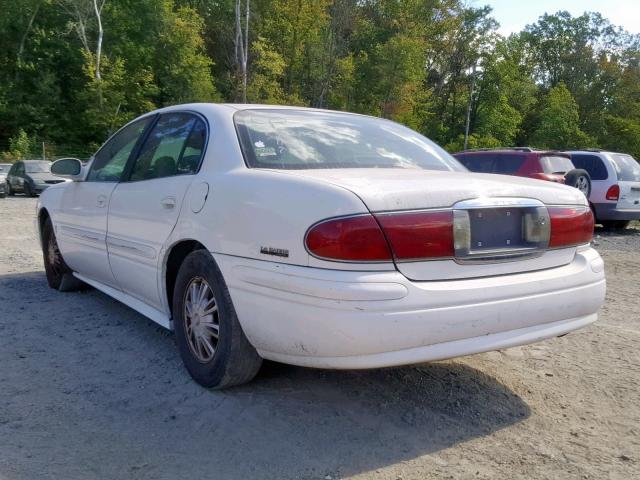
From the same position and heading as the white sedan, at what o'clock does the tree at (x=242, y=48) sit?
The tree is roughly at 1 o'clock from the white sedan.

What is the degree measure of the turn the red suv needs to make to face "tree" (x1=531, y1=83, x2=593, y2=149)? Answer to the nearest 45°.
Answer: approximately 45° to its right

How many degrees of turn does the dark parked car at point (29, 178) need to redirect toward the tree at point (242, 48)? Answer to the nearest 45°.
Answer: approximately 90° to its left

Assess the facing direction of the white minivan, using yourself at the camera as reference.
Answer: facing away from the viewer and to the left of the viewer

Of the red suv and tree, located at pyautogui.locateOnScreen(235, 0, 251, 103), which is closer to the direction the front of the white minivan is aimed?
the tree

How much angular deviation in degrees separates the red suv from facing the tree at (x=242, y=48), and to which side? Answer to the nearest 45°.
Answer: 0° — it already faces it

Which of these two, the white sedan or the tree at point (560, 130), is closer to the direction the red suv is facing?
the tree
